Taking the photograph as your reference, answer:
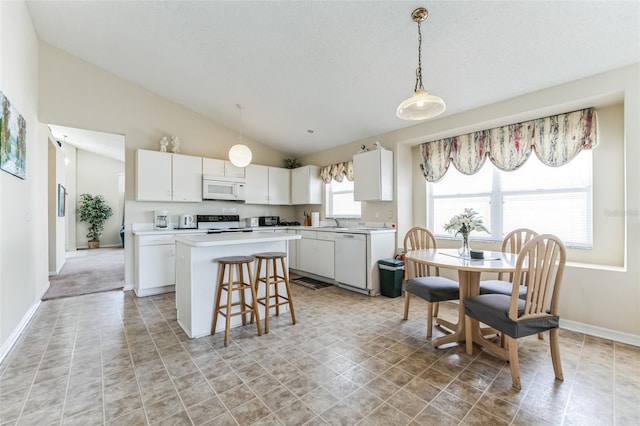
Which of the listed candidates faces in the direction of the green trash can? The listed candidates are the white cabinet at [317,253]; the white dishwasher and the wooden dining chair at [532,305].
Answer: the wooden dining chair

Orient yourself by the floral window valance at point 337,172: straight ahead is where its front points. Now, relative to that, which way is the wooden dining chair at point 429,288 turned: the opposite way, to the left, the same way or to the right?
to the left

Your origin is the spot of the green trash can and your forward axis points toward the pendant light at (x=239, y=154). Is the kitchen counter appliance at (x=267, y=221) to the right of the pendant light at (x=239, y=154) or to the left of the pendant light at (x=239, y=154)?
right

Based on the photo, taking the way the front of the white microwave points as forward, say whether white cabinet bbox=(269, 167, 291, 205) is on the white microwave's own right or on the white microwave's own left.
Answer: on the white microwave's own left

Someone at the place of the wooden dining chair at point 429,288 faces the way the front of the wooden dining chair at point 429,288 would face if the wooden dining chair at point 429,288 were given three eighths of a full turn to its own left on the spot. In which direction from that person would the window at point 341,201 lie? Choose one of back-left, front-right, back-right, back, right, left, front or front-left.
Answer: front-left

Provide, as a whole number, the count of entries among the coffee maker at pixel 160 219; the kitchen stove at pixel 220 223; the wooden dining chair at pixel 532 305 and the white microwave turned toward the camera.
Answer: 3

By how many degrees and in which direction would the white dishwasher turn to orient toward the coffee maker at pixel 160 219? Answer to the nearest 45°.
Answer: approximately 45° to its right

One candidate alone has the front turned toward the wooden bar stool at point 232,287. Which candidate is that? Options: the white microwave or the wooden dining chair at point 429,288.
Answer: the white microwave
